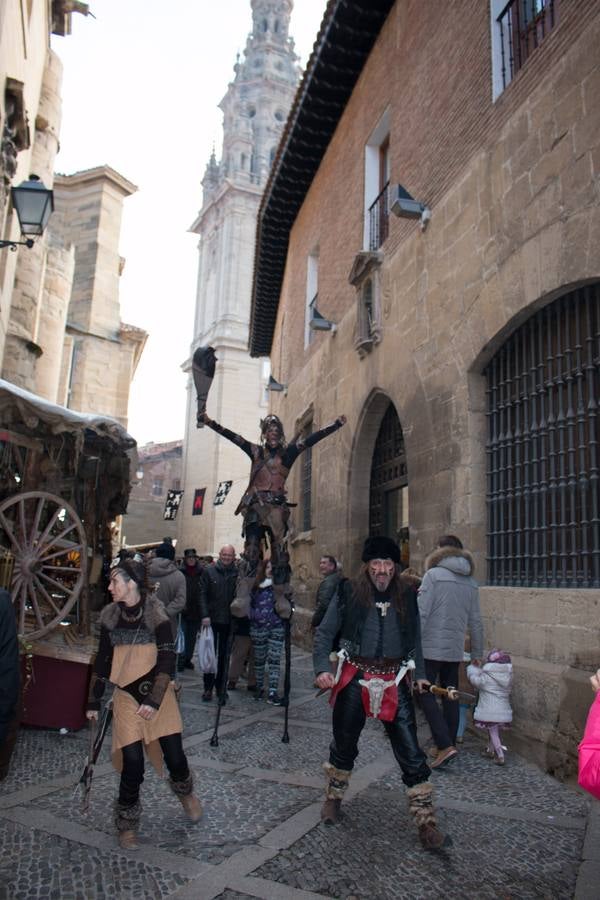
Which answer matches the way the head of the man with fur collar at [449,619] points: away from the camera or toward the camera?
away from the camera

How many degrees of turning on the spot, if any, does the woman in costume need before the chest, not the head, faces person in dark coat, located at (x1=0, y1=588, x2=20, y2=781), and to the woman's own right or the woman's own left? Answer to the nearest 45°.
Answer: approximately 45° to the woman's own right

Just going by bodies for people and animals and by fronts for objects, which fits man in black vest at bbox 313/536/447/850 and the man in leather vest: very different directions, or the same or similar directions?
same or similar directions

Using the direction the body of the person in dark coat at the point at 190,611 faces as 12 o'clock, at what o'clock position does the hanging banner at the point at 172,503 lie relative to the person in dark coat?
The hanging banner is roughly at 6 o'clock from the person in dark coat.

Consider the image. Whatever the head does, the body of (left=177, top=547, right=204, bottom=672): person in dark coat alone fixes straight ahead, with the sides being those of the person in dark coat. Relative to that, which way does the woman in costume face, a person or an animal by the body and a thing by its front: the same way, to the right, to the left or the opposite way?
the same way

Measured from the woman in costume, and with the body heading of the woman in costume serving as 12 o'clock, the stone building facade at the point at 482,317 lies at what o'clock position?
The stone building facade is roughly at 8 o'clock from the woman in costume.

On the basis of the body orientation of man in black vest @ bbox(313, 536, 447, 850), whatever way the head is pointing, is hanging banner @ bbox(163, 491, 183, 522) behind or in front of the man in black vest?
behind

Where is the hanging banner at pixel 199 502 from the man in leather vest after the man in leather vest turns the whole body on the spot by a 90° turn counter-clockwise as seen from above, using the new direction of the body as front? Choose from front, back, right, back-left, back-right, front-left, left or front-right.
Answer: left

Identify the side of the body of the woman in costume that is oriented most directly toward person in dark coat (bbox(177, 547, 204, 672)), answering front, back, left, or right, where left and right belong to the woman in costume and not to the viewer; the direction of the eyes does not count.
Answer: back

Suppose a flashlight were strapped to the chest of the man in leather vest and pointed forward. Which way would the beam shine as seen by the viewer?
toward the camera

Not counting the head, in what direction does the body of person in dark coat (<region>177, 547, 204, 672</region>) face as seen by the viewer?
toward the camera

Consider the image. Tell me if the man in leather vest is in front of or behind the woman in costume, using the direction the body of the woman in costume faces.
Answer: behind

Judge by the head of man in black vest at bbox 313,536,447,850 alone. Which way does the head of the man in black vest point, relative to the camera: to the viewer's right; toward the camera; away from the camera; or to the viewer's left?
toward the camera

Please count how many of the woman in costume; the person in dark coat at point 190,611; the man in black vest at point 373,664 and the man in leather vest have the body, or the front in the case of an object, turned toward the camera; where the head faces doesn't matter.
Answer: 4

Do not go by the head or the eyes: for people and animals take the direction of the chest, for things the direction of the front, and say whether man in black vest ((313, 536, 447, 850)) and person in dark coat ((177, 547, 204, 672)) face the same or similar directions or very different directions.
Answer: same or similar directions

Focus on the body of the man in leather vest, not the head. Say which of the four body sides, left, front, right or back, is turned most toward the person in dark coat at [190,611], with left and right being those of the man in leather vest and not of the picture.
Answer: back

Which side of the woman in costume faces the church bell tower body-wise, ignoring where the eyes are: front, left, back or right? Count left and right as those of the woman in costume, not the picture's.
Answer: back
